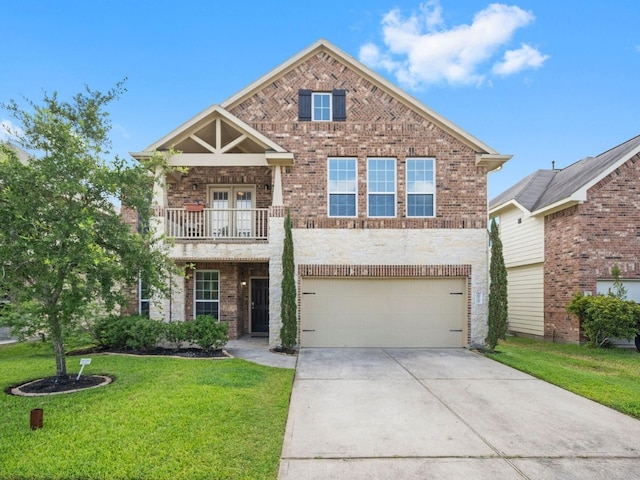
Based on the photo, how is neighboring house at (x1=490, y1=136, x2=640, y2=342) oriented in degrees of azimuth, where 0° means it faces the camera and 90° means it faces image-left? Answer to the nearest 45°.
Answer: approximately 315°

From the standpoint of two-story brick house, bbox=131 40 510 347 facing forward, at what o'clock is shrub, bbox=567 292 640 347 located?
The shrub is roughly at 9 o'clock from the two-story brick house.

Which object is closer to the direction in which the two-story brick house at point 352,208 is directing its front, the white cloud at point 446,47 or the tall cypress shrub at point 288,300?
the tall cypress shrub

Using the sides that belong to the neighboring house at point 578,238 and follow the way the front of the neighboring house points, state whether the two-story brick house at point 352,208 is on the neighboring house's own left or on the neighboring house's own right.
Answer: on the neighboring house's own right

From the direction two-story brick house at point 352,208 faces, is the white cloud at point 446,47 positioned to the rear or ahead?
to the rear

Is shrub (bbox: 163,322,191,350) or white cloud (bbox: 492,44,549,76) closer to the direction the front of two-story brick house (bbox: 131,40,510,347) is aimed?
the shrub

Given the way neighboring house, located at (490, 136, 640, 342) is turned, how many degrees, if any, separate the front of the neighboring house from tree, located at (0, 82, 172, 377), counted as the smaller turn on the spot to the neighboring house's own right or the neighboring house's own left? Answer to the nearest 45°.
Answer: approximately 90° to the neighboring house's own right

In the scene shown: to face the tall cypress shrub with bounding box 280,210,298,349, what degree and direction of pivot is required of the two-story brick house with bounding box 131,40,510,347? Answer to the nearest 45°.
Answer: approximately 45° to its right

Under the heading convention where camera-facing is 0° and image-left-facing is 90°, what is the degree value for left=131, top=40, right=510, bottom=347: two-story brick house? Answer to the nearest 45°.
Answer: approximately 0°

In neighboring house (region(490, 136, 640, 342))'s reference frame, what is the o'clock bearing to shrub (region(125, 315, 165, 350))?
The shrub is roughly at 3 o'clock from the neighboring house.

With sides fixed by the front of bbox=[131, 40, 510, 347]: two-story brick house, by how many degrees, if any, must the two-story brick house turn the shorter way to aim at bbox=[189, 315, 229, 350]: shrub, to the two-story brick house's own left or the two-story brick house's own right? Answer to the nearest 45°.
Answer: approximately 45° to the two-story brick house's own right

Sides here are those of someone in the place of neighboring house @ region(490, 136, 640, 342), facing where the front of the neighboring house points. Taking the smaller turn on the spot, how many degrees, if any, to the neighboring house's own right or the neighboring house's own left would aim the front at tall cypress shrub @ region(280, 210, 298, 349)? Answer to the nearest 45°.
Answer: approximately 90° to the neighboring house's own right
